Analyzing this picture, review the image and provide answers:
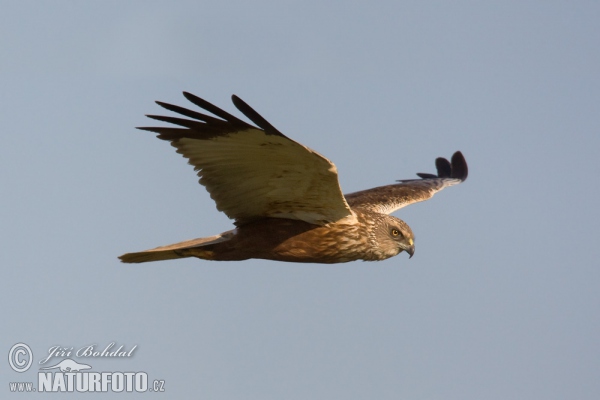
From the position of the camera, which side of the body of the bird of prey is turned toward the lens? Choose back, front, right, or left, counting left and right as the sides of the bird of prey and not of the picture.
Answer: right

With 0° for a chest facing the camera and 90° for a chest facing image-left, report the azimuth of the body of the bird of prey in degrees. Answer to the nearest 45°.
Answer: approximately 270°
